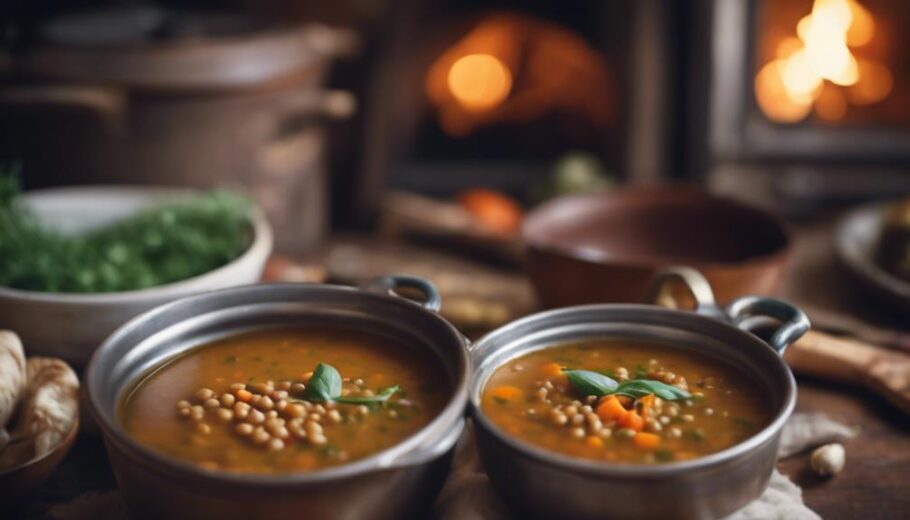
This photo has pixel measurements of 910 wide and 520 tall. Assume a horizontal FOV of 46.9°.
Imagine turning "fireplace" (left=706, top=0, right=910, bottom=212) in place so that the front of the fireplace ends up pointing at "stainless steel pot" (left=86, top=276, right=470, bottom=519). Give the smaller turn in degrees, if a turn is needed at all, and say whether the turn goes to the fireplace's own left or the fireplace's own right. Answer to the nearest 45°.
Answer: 0° — it already faces it

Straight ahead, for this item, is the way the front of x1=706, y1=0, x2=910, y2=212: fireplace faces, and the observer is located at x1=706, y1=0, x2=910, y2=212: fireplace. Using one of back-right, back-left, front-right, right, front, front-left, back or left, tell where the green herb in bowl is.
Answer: front-right

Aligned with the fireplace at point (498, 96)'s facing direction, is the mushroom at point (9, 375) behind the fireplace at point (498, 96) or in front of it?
in front

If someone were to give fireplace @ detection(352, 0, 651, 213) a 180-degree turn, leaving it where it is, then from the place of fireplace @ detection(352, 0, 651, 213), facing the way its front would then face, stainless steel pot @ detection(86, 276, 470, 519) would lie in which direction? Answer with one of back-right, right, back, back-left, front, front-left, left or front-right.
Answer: back

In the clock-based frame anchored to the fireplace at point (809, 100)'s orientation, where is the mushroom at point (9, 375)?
The mushroom is roughly at 1 o'clock from the fireplace.

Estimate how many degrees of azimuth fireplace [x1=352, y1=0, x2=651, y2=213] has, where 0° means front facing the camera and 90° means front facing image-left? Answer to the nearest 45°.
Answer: approximately 0°

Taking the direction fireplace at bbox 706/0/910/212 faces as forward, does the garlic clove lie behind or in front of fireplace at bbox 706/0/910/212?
in front

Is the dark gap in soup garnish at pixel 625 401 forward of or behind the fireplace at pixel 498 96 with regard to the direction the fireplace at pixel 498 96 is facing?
forward

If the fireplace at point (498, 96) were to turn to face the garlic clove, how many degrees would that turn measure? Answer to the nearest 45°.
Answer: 0° — it already faces it
